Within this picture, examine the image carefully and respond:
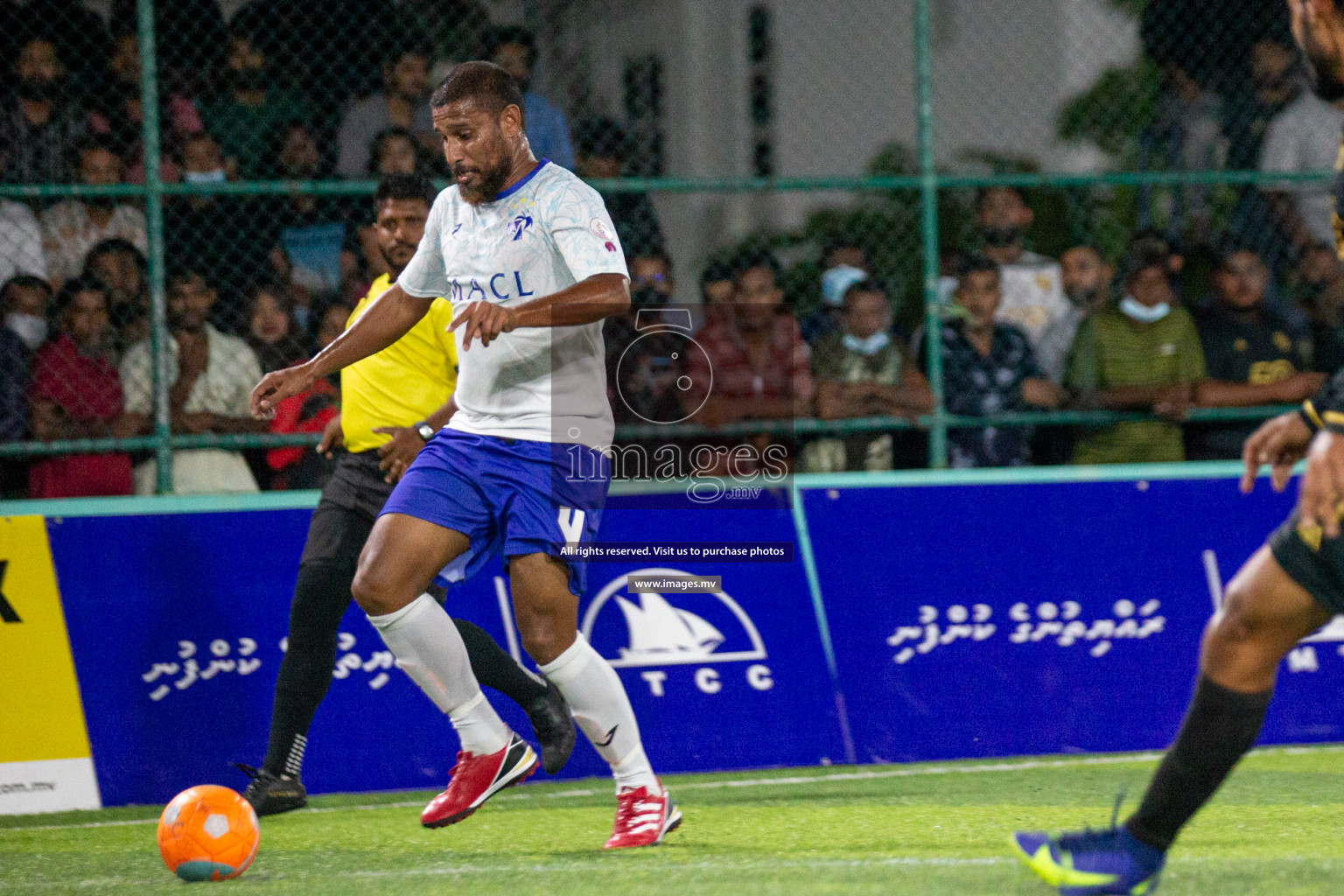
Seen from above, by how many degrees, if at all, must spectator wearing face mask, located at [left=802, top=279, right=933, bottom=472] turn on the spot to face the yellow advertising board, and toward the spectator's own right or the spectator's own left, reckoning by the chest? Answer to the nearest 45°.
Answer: approximately 45° to the spectator's own right

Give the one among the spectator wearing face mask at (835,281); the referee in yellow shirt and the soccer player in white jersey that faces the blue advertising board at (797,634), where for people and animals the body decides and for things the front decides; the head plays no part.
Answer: the spectator wearing face mask

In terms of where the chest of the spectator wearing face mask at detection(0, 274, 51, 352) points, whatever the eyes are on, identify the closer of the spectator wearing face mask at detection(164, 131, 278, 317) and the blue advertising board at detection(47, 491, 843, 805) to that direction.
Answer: the blue advertising board

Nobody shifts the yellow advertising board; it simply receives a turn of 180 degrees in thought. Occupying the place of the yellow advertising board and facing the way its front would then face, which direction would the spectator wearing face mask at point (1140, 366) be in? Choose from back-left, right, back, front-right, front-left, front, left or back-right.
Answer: right

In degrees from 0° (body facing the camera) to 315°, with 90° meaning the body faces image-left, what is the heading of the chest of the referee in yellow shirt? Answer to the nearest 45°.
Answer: approximately 45°

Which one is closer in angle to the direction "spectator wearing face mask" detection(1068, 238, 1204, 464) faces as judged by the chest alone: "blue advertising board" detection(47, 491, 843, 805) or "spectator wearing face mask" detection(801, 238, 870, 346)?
the blue advertising board

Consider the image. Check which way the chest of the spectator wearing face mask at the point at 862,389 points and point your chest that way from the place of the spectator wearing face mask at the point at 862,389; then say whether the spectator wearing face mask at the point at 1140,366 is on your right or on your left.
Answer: on your left
